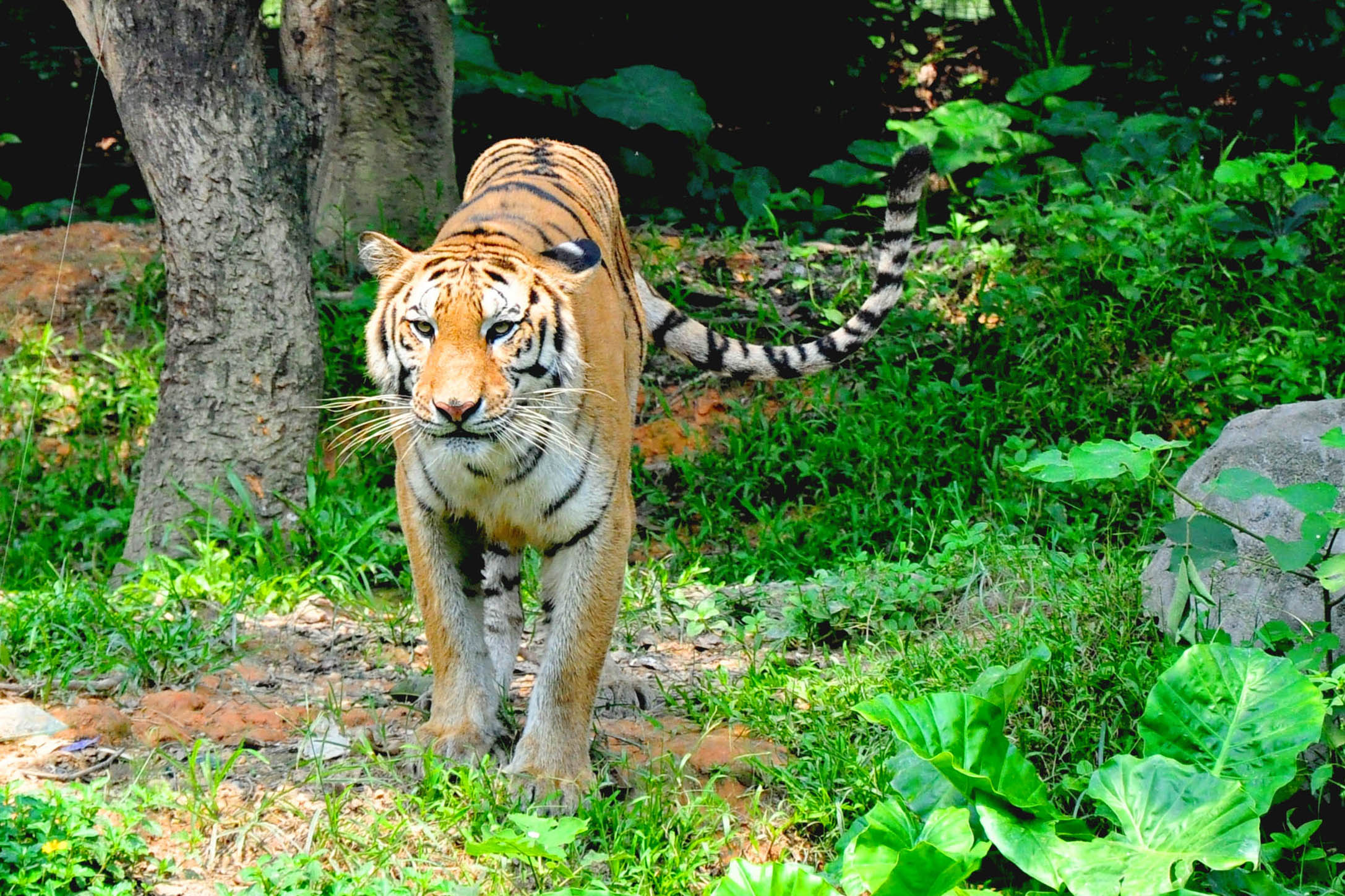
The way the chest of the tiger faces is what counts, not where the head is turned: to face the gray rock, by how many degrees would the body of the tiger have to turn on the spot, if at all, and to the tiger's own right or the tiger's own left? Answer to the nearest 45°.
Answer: approximately 90° to the tiger's own left

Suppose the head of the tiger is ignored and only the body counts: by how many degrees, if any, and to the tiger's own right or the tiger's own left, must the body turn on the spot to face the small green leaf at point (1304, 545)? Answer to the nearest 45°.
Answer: approximately 90° to the tiger's own left

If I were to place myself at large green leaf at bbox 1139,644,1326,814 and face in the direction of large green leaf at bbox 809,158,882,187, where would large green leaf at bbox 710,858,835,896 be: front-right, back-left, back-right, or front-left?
back-left

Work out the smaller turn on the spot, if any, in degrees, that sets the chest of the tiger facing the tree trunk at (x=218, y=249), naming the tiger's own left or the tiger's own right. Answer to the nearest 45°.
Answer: approximately 135° to the tiger's own right

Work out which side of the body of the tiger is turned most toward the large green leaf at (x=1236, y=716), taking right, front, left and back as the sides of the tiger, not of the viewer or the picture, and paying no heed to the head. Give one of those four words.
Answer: left

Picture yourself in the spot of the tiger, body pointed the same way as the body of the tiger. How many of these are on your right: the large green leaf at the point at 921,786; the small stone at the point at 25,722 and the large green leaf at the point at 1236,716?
1

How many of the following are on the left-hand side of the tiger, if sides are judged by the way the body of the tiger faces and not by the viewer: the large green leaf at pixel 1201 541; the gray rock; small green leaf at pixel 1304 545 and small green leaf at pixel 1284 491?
4

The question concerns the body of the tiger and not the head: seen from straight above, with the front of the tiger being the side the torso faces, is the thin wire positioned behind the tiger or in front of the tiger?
behind

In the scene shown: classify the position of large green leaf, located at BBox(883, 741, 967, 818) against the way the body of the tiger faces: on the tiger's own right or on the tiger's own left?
on the tiger's own left

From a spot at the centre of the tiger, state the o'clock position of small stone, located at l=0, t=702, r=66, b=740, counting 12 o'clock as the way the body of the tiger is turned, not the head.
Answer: The small stone is roughly at 3 o'clock from the tiger.

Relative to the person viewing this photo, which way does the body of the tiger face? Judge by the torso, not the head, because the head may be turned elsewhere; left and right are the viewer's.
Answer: facing the viewer

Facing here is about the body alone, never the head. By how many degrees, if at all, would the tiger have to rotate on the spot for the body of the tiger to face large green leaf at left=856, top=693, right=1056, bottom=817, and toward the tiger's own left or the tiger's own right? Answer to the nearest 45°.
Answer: approximately 45° to the tiger's own left
